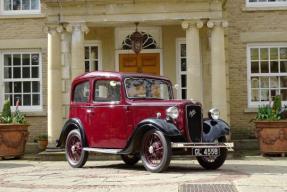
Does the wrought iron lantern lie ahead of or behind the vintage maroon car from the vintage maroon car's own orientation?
behind

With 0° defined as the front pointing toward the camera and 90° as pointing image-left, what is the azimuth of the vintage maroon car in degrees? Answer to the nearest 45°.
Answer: approximately 315°

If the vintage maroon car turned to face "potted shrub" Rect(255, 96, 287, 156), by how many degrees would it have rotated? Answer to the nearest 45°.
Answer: approximately 90° to its left

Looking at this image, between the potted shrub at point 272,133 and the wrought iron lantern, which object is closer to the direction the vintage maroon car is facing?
the potted shrub

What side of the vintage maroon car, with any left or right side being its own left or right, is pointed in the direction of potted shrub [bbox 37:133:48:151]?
back

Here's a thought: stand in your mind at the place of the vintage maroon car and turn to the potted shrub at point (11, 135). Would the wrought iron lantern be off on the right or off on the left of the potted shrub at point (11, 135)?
right

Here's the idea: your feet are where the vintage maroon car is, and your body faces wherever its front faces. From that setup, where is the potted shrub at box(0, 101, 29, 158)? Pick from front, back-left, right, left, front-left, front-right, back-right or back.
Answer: back
